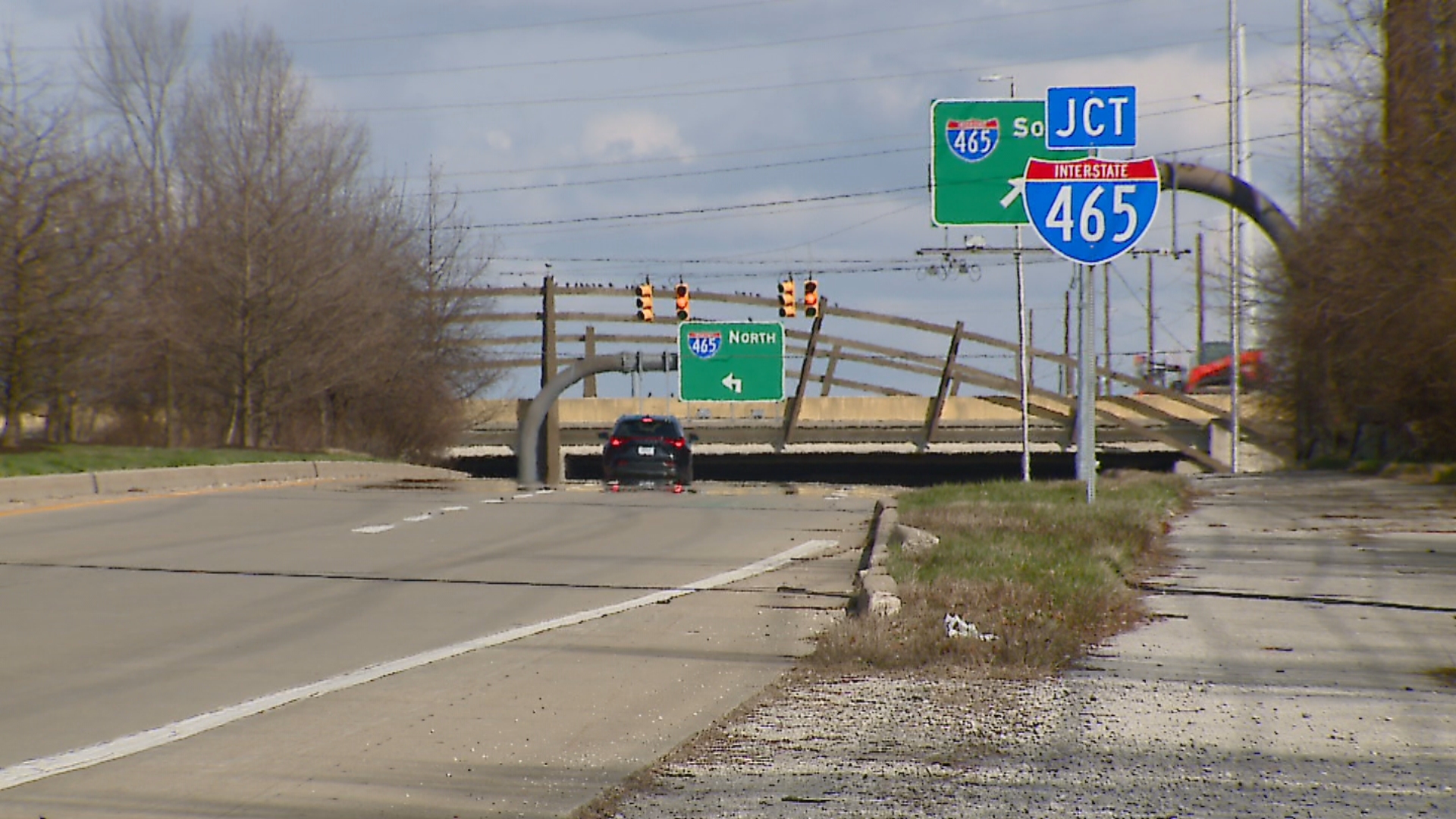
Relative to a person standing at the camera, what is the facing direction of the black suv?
facing away from the viewer

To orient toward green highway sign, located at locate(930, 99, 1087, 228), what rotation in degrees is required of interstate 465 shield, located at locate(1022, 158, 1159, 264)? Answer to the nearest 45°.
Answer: approximately 180°

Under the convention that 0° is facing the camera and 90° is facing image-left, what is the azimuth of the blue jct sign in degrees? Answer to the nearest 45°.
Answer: approximately 0°

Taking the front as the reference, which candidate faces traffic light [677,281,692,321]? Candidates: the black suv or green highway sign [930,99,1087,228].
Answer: the black suv

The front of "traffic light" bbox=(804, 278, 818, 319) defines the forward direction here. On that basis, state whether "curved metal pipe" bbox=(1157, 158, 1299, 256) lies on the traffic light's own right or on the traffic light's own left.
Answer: on the traffic light's own left

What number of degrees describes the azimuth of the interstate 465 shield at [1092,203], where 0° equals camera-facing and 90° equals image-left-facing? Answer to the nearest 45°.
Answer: approximately 0°

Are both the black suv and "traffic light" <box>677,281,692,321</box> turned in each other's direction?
yes

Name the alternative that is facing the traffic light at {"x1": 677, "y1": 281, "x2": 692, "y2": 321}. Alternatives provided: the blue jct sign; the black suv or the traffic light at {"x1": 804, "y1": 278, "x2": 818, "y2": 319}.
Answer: the black suv

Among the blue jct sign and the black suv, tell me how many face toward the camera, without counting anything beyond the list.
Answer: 1

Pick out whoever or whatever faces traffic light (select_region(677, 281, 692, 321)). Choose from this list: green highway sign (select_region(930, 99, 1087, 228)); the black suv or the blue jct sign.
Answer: the black suv

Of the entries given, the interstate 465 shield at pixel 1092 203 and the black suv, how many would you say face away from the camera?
1
